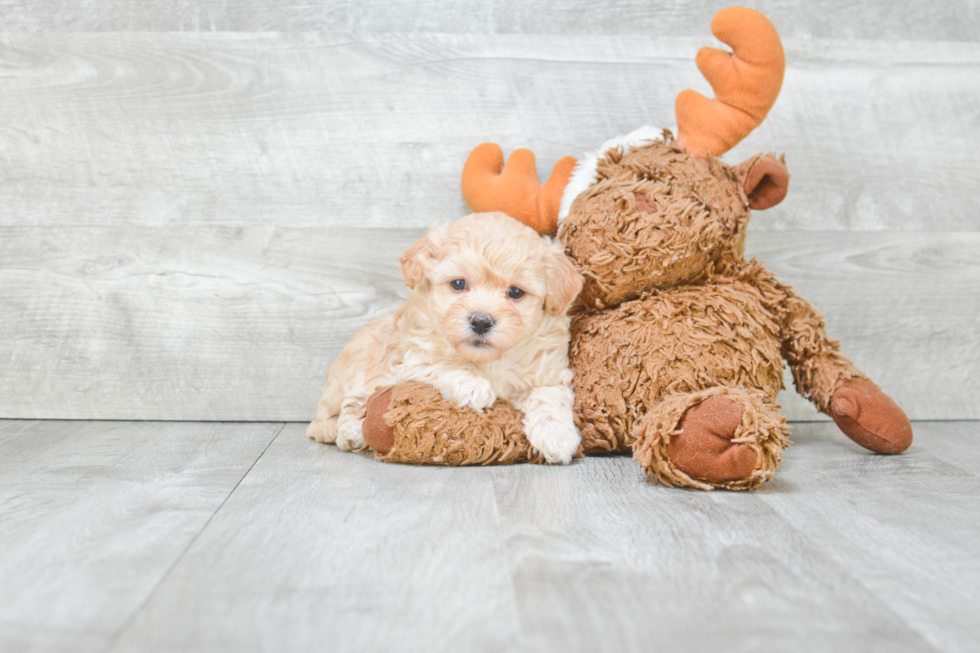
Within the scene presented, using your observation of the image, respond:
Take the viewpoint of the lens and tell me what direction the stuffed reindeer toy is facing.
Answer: facing the viewer and to the left of the viewer

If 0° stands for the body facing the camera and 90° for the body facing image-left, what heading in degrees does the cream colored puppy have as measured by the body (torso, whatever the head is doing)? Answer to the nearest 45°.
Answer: approximately 315°
